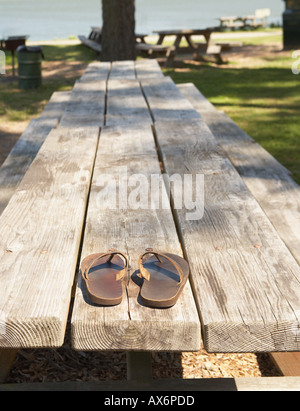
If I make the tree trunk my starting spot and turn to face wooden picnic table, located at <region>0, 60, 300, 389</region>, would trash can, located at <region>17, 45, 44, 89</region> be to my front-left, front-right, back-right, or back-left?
front-right

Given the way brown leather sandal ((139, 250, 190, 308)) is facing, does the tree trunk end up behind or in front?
in front

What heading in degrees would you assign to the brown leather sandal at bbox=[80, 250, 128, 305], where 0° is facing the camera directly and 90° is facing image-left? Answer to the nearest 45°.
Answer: approximately 180°

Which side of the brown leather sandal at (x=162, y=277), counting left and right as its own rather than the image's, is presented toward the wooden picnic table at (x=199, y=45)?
front

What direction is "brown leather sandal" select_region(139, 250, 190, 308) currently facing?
away from the camera

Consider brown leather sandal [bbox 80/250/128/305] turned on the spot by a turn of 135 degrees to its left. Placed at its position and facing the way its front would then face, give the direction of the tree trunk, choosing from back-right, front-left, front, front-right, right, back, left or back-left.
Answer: back-right

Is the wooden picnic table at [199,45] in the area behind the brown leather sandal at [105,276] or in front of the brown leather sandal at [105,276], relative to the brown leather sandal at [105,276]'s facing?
in front

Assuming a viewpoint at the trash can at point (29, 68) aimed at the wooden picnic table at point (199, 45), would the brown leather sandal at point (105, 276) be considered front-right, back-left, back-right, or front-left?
back-right

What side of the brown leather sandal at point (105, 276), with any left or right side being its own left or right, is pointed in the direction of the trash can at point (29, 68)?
front

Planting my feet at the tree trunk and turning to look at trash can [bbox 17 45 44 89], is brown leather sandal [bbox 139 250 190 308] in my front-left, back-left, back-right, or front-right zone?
front-left
